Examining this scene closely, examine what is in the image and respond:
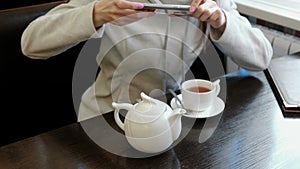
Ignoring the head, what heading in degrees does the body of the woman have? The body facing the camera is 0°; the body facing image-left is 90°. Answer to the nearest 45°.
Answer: approximately 0°
